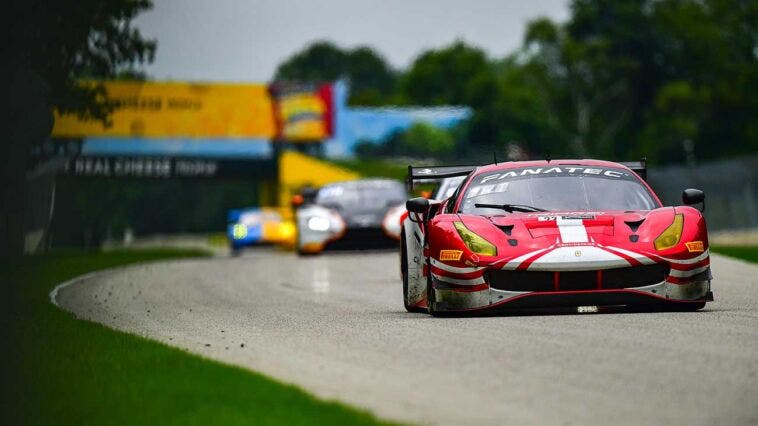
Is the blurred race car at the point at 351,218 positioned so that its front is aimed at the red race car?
yes

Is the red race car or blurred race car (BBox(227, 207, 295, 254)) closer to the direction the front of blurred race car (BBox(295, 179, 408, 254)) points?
the red race car

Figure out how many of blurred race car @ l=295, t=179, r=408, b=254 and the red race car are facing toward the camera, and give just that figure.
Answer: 2

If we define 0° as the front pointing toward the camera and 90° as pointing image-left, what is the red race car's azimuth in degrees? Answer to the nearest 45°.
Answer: approximately 0°

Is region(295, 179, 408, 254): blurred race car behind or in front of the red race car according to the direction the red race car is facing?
behind

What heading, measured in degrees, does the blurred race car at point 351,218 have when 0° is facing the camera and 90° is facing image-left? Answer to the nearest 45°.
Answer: approximately 0°

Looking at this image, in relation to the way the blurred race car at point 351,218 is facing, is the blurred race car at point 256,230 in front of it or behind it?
behind
